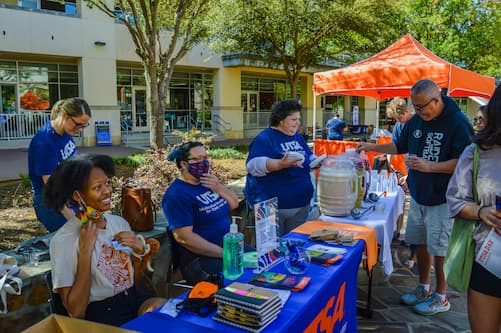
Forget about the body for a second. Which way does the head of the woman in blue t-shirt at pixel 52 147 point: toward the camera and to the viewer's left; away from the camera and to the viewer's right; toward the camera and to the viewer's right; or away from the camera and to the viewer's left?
toward the camera and to the viewer's right

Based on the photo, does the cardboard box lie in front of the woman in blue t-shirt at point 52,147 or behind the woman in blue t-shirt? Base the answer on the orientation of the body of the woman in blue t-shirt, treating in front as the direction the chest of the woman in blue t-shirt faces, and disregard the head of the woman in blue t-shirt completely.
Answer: in front

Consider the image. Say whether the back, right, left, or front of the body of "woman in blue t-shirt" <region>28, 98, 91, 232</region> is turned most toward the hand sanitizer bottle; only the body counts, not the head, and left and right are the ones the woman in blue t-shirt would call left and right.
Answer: front

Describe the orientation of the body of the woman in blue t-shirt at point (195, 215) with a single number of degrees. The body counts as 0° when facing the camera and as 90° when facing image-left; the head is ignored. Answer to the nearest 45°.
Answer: approximately 315°

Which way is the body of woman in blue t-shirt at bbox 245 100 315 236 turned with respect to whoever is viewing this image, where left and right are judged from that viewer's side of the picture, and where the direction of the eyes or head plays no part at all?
facing the viewer and to the right of the viewer

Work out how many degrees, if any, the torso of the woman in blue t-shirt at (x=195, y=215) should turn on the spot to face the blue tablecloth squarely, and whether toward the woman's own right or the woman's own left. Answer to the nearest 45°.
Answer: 0° — they already face it

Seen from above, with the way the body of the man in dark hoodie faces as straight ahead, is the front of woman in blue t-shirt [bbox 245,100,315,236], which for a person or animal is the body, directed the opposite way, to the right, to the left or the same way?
to the left

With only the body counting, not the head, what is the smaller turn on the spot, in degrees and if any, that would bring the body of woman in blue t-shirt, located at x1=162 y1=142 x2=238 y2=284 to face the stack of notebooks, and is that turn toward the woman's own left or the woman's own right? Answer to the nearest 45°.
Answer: approximately 45° to the woman's own right
